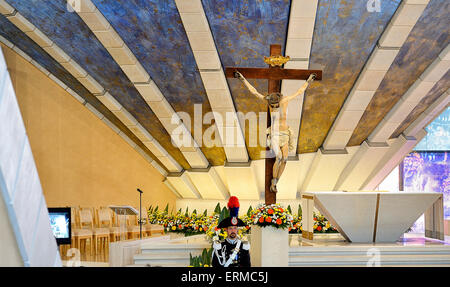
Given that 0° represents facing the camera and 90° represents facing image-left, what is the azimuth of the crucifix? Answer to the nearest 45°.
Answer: approximately 0°

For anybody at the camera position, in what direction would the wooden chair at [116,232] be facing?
facing the viewer and to the right of the viewer

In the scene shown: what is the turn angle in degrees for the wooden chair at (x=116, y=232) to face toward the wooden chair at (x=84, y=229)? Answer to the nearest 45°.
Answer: approximately 90° to its right

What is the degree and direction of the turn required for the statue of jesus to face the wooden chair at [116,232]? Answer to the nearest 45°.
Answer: approximately 135° to its right

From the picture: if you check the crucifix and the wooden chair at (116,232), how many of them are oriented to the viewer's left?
0

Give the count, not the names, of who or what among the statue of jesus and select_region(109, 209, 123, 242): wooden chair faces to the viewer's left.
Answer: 0

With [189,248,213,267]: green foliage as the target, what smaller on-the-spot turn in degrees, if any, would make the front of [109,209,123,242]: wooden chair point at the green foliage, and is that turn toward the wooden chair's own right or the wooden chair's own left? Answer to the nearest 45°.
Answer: approximately 45° to the wooden chair's own right

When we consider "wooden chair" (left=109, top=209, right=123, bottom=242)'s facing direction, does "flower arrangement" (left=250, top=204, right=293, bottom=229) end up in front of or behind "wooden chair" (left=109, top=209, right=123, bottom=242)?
in front
